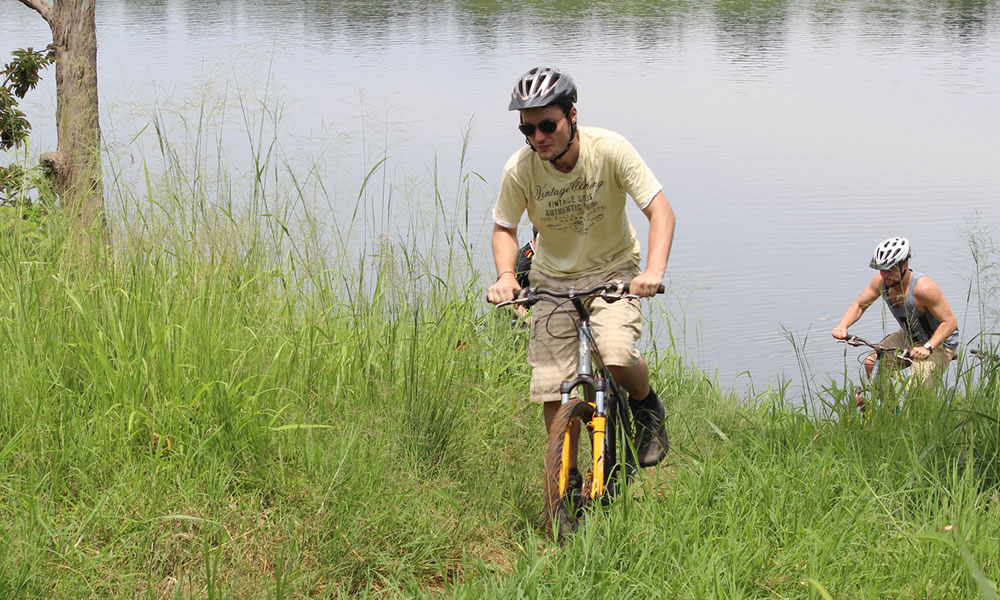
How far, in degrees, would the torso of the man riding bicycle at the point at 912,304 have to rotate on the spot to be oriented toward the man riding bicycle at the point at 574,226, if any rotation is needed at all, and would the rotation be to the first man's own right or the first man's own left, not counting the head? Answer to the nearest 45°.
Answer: approximately 45° to the first man's own left

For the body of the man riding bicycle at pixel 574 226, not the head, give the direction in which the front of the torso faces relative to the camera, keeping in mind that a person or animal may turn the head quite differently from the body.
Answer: toward the camera

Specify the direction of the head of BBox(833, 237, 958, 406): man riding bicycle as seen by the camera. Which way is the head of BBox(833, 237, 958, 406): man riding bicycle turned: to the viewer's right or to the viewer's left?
to the viewer's left

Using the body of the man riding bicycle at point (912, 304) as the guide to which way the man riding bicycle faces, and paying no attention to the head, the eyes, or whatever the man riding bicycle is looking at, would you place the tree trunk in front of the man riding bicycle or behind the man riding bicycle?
in front

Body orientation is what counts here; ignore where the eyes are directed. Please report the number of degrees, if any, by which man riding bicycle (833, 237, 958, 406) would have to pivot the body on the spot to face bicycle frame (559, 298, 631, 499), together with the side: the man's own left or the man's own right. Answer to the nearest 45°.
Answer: approximately 45° to the man's own left

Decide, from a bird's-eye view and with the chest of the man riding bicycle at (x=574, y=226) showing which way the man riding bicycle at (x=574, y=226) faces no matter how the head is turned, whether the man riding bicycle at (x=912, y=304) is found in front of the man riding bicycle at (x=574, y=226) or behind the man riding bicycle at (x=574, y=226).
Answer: behind

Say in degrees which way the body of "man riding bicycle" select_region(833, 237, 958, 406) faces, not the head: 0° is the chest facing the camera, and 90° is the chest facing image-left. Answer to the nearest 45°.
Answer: approximately 45°

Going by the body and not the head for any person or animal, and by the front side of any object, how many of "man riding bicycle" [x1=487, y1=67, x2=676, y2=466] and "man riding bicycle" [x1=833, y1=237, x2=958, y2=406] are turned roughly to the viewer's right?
0
